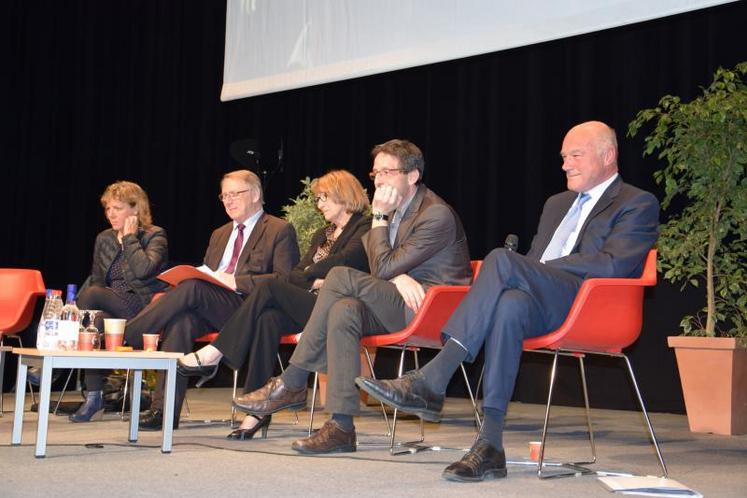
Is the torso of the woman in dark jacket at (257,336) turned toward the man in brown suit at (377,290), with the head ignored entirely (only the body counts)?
no

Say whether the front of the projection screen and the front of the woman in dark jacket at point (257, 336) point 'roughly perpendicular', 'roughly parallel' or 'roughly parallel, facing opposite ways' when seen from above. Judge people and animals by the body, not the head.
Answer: roughly parallel

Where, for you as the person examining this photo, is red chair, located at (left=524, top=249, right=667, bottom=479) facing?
facing to the left of the viewer

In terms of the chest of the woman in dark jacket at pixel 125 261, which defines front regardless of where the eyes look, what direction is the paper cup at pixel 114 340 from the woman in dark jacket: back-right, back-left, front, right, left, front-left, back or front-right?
front-left

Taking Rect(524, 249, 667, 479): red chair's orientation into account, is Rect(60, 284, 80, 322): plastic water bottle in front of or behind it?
in front

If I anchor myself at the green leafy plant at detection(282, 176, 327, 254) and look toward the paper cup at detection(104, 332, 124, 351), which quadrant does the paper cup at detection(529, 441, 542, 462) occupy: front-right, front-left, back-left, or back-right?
front-left

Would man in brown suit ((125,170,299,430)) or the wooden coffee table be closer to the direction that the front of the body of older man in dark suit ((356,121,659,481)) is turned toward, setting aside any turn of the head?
the wooden coffee table

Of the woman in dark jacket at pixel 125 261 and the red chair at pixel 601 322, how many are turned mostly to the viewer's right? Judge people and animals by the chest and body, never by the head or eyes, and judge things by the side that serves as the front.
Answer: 0

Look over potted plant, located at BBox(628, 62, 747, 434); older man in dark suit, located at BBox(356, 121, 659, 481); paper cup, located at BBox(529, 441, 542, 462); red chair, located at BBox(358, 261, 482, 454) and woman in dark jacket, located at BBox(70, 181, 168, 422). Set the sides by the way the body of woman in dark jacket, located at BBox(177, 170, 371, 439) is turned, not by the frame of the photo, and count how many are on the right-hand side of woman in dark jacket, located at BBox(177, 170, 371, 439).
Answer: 1

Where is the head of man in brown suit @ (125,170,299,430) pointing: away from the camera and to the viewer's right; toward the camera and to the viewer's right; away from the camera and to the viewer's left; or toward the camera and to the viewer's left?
toward the camera and to the viewer's left

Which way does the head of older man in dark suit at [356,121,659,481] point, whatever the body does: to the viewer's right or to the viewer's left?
to the viewer's left

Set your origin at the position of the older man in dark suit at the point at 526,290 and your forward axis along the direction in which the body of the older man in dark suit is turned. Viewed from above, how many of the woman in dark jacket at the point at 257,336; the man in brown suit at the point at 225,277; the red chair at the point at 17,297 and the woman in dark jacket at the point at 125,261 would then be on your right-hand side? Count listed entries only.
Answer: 4

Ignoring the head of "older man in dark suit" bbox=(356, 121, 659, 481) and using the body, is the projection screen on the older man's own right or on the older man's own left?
on the older man's own right

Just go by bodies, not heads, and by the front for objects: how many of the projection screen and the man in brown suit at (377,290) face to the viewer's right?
0

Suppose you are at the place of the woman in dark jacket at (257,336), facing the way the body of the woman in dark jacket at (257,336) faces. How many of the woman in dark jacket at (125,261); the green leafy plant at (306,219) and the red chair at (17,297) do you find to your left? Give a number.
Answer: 0

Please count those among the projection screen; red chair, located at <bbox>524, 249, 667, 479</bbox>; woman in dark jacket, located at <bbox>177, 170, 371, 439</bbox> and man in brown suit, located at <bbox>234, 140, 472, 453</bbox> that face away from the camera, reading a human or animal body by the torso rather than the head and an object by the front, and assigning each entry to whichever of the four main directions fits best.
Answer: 0
